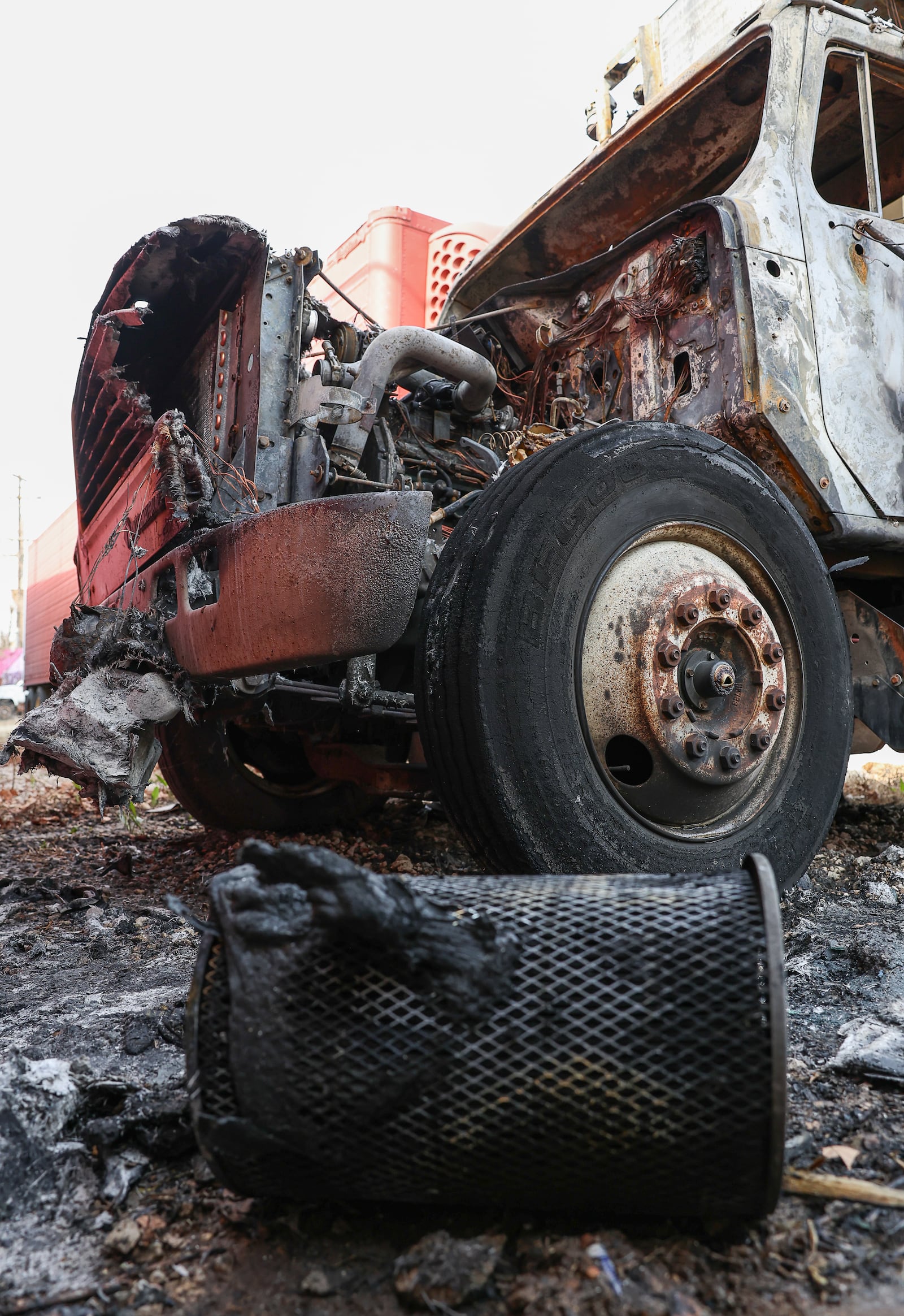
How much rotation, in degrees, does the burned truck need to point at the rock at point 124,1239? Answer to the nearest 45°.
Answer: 0° — it already faces it

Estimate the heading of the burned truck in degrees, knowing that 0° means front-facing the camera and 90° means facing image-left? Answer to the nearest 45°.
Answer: approximately 45°

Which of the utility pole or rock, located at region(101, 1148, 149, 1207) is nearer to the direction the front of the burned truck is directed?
the rock

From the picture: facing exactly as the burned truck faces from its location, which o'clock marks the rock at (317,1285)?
The rock is roughly at 11 o'clock from the burned truck.

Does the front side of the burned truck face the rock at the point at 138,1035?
yes

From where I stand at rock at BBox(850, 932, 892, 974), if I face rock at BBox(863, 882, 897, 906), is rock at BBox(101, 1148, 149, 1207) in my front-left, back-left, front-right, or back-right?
back-left
